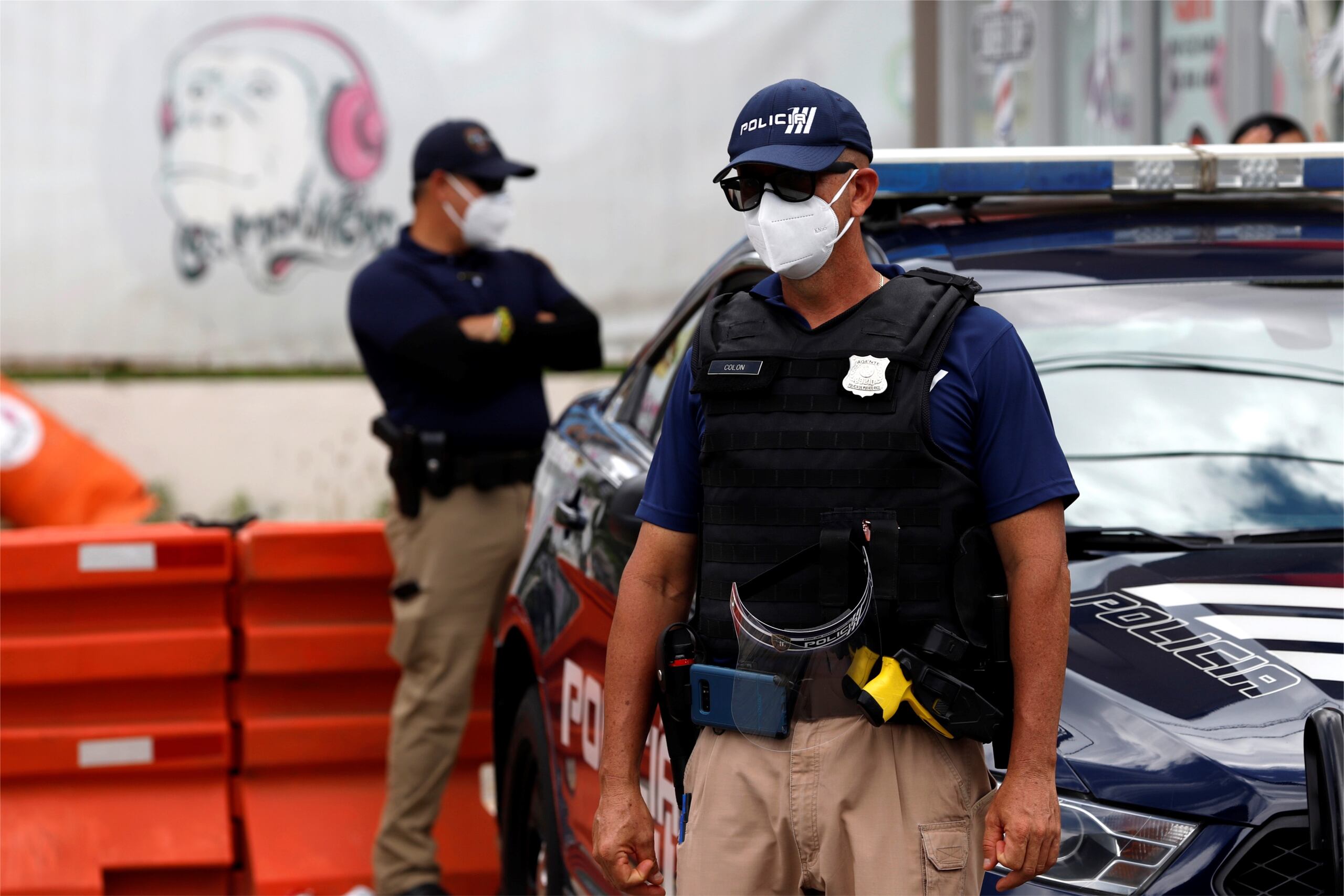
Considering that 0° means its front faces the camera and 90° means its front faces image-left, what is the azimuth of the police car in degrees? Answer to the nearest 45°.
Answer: approximately 315°

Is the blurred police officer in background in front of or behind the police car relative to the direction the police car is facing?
behind

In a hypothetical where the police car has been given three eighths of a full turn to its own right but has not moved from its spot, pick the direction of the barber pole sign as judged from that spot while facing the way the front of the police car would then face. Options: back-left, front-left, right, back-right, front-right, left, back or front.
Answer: right

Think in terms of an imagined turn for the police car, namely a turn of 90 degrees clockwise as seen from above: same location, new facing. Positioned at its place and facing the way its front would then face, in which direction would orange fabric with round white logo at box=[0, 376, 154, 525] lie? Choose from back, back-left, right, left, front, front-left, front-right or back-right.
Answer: right

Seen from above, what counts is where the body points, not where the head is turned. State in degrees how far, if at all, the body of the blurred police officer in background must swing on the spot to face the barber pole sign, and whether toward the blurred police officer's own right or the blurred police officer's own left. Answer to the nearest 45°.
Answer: approximately 90° to the blurred police officer's own left

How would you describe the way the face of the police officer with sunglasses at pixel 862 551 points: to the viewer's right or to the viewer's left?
to the viewer's left

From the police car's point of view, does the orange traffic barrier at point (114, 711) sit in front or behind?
behind

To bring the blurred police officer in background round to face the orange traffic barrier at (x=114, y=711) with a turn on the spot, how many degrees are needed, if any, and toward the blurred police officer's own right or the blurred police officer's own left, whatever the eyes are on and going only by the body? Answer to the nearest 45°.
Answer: approximately 135° to the blurred police officer's own right

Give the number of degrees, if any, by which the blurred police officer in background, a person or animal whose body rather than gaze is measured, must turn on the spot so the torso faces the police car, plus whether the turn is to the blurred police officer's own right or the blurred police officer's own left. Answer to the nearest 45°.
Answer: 0° — they already face it
